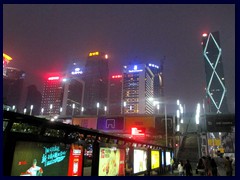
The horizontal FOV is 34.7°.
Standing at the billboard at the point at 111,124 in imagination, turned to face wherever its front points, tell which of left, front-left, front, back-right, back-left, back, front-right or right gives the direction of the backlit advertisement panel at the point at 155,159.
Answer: front

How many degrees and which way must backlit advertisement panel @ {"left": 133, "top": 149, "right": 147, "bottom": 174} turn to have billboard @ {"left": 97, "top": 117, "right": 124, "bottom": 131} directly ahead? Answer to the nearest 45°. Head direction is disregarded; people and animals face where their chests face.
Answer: approximately 135° to its left

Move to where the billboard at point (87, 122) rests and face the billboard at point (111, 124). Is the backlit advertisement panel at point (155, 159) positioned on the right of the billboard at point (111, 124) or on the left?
right

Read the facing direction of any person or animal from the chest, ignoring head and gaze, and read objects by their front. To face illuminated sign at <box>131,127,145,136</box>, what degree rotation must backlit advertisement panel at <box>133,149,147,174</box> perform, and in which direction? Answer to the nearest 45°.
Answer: approximately 135° to its left

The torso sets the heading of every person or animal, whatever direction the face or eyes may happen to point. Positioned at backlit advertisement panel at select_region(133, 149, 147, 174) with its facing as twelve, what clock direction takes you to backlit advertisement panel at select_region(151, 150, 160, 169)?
backlit advertisement panel at select_region(151, 150, 160, 169) is roughly at 8 o'clock from backlit advertisement panel at select_region(133, 149, 147, 174).

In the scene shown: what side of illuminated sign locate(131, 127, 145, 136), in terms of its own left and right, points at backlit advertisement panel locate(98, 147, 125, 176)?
front

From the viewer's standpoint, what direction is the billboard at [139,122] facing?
toward the camera

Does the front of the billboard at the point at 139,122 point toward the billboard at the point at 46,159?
yes

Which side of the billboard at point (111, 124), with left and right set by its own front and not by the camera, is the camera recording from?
front

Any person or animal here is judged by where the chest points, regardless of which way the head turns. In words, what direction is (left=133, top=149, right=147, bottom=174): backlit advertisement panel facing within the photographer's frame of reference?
facing the viewer and to the right of the viewer

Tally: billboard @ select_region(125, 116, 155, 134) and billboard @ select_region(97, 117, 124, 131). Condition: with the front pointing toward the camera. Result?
2

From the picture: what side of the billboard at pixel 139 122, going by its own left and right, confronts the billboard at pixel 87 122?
right

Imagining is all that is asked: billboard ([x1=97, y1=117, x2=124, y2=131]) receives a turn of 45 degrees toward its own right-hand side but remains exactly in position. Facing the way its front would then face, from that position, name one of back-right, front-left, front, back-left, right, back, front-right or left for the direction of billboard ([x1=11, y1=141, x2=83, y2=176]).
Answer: front-left

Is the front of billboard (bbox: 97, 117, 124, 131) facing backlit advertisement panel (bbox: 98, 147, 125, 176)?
yes

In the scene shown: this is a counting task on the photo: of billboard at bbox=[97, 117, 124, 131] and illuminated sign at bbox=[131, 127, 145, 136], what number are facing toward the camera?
2
